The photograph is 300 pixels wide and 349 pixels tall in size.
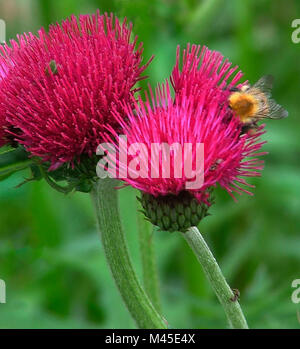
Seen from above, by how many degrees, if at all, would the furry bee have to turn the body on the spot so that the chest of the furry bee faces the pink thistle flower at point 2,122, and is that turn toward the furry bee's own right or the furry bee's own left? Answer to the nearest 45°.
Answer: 0° — it already faces it

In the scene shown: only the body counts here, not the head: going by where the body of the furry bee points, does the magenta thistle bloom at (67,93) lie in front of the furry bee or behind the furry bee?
in front

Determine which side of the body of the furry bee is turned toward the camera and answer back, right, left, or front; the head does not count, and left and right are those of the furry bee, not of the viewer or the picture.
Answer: left
